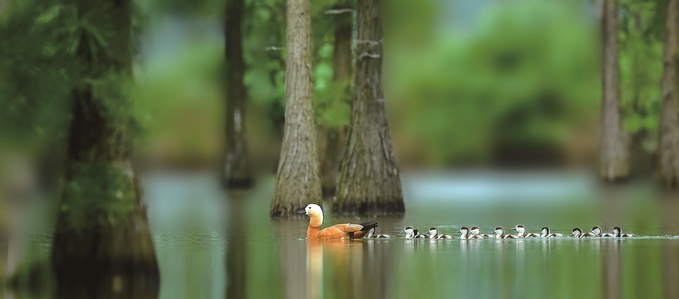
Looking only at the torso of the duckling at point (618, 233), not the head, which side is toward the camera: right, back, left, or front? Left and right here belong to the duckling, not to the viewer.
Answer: left

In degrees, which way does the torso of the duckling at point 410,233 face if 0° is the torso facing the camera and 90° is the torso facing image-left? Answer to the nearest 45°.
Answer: approximately 90°

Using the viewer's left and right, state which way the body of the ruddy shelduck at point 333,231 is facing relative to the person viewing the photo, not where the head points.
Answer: facing to the left of the viewer

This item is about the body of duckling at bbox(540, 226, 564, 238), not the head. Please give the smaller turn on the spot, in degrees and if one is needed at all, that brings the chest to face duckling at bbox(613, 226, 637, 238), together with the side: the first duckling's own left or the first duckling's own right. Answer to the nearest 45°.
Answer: approximately 180°

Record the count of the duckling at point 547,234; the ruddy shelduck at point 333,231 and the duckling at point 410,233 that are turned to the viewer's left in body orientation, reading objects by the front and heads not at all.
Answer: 3

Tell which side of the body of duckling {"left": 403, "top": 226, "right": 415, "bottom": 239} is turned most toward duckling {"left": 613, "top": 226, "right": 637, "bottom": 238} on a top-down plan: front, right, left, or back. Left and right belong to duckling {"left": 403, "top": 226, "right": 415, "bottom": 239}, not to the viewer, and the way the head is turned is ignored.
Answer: back

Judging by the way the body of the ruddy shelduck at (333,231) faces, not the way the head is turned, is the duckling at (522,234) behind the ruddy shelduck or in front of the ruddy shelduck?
behind

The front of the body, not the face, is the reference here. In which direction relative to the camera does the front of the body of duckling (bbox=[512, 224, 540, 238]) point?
to the viewer's left

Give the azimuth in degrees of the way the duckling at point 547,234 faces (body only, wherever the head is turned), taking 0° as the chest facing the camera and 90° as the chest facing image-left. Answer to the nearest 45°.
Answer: approximately 90°
